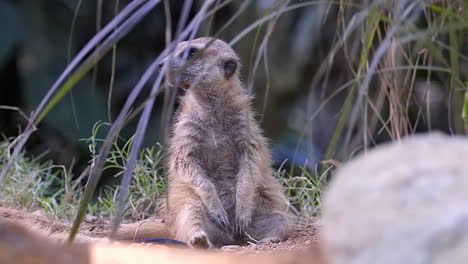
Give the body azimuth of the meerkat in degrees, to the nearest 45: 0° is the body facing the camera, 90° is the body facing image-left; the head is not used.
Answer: approximately 0°

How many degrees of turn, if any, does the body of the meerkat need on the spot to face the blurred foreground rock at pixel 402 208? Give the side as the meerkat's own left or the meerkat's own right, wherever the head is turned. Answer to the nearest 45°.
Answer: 0° — it already faces it
